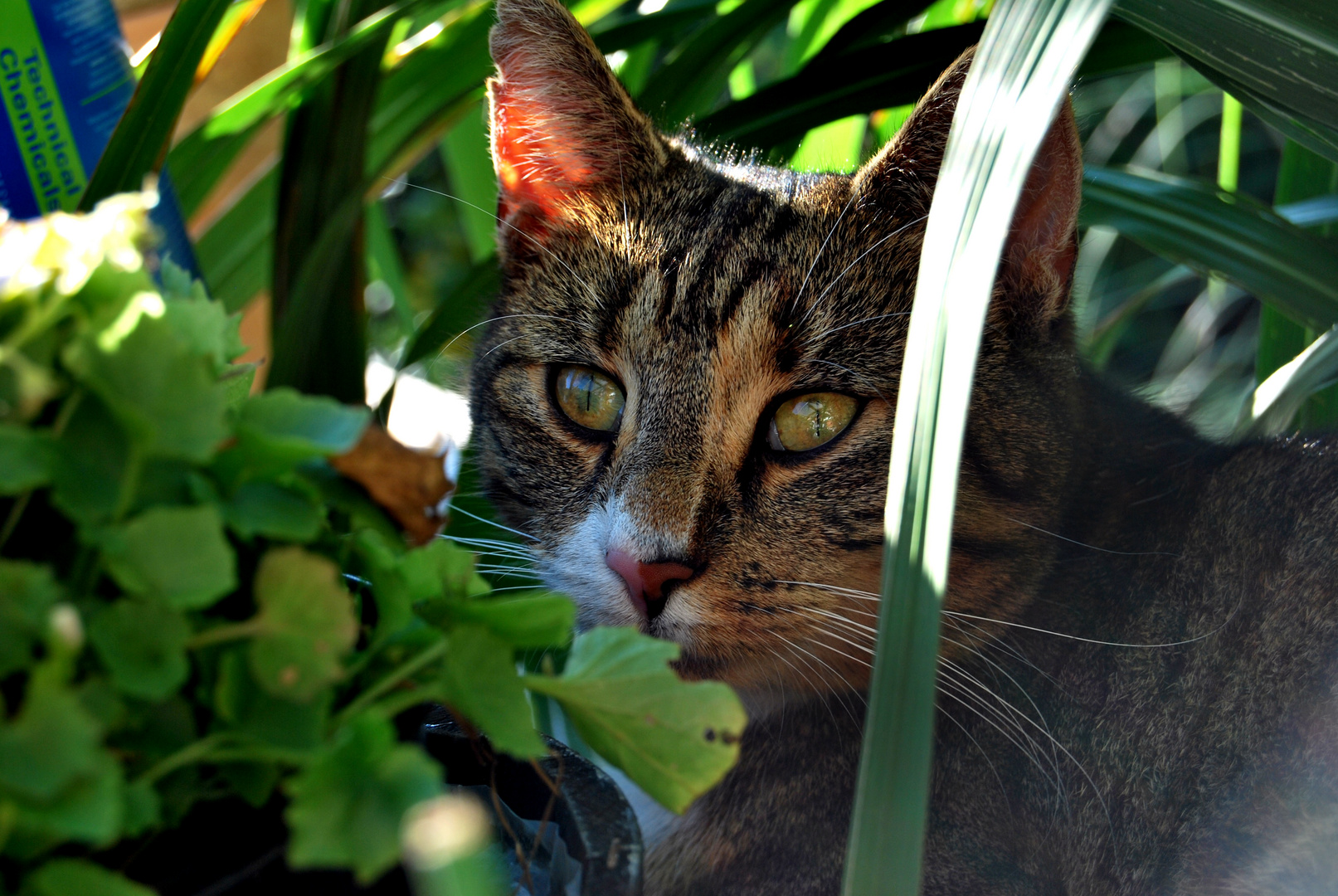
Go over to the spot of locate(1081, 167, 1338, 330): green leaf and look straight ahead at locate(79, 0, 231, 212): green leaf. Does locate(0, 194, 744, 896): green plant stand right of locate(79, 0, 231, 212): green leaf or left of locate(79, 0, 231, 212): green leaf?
left

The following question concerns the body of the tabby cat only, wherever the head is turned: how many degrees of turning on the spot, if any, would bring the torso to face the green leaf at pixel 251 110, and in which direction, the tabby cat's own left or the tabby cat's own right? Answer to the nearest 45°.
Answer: approximately 45° to the tabby cat's own right

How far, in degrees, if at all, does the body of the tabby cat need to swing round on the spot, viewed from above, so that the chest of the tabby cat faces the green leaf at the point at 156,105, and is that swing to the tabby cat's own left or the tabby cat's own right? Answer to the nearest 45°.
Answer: approximately 45° to the tabby cat's own right

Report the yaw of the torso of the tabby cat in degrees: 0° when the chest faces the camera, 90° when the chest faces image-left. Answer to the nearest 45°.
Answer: approximately 45°

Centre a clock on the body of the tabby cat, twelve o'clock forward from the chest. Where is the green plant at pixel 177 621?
The green plant is roughly at 11 o'clock from the tabby cat.
